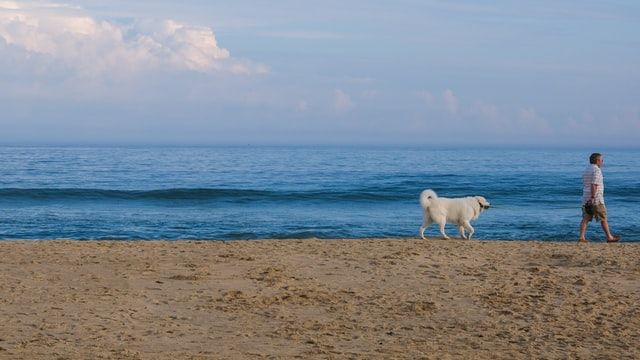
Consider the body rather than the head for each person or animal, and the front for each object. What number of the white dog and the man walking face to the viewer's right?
2

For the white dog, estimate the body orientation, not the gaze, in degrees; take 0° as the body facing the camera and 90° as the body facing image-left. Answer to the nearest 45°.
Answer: approximately 270°

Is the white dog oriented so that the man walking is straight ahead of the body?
yes

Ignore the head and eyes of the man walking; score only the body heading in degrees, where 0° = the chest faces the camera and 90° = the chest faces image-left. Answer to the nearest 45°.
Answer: approximately 270°

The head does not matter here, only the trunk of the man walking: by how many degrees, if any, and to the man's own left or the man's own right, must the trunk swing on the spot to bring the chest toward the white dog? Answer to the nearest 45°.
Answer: approximately 180°
